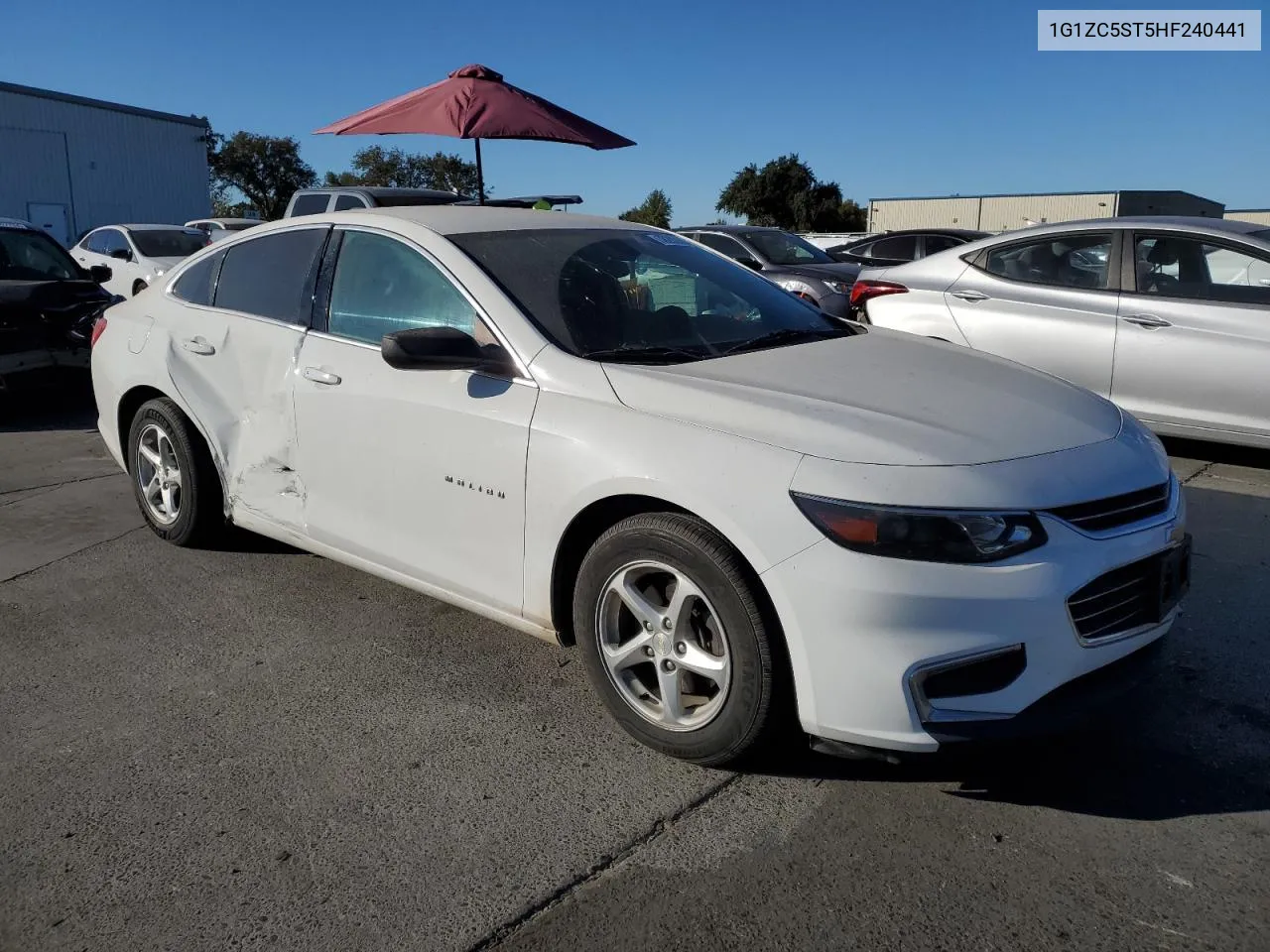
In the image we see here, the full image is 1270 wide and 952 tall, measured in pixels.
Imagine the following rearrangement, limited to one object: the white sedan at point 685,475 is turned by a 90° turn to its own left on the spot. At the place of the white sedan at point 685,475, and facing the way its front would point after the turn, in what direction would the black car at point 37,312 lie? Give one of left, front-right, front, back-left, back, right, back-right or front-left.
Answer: left

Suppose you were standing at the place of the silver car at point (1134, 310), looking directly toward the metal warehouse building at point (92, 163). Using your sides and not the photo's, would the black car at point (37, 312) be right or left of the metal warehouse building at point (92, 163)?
left

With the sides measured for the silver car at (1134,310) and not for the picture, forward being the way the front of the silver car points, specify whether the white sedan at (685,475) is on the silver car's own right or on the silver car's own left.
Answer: on the silver car's own right

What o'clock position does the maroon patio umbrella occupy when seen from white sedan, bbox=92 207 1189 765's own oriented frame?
The maroon patio umbrella is roughly at 7 o'clock from the white sedan.

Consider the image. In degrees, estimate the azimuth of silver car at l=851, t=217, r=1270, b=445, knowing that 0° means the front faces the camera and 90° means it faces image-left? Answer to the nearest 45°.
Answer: approximately 315°

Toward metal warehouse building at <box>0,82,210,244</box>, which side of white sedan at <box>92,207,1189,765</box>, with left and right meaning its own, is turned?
back

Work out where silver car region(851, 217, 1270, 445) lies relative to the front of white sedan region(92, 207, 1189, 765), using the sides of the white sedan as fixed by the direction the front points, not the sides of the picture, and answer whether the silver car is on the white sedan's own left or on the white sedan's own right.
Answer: on the white sedan's own left

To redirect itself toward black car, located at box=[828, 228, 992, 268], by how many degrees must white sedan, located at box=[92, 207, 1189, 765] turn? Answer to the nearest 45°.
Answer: approximately 135° to its left
